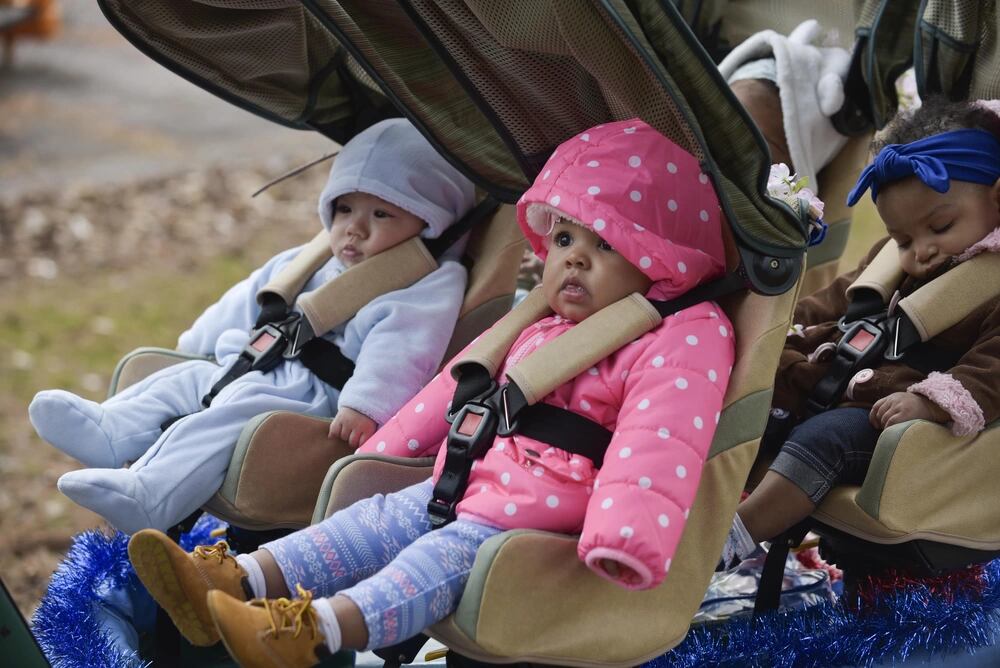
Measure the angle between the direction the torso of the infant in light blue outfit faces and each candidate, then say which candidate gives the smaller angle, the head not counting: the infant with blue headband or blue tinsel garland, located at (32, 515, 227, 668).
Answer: the blue tinsel garland

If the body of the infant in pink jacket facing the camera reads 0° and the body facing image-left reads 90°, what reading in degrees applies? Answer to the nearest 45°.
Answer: approximately 45°

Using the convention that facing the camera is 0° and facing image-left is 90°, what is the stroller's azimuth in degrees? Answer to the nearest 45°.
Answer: approximately 45°

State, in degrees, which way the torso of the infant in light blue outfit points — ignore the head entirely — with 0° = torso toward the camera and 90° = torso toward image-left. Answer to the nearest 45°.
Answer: approximately 45°

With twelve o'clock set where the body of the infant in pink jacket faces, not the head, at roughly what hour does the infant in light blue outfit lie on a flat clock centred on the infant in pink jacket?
The infant in light blue outfit is roughly at 3 o'clock from the infant in pink jacket.
